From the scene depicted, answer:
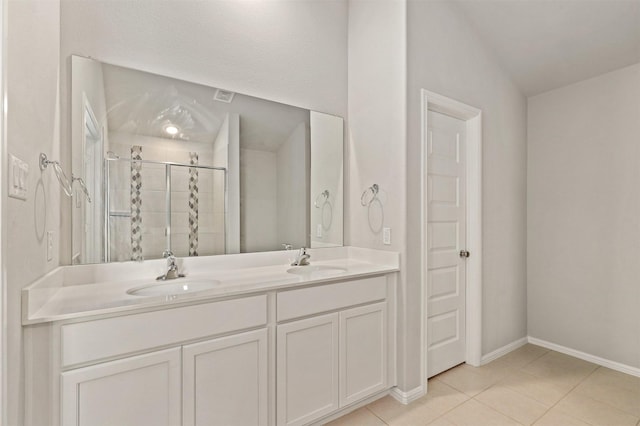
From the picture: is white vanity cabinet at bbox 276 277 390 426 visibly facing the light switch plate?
no

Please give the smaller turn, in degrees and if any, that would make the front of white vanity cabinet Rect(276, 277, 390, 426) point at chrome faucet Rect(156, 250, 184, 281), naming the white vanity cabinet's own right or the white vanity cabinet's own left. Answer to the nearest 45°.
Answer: approximately 135° to the white vanity cabinet's own right

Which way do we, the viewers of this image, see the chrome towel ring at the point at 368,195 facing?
facing the viewer and to the left of the viewer

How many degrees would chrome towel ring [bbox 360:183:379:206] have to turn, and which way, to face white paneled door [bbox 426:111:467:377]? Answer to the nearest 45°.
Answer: approximately 135° to its left

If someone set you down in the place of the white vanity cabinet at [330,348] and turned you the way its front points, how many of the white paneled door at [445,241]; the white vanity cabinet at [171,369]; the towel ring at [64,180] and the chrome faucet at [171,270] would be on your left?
1

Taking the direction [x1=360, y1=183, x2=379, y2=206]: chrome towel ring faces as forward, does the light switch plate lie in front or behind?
in front

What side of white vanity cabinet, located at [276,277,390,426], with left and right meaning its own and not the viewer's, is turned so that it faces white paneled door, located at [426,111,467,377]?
left

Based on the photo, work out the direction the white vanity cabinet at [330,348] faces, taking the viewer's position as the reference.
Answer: facing the viewer and to the right of the viewer

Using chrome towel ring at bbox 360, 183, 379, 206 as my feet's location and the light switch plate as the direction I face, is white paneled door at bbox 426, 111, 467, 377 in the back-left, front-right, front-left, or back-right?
back-left

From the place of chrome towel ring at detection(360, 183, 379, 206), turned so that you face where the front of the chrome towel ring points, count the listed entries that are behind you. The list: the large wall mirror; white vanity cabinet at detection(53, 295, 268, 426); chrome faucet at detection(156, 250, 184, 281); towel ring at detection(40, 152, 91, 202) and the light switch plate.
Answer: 0
